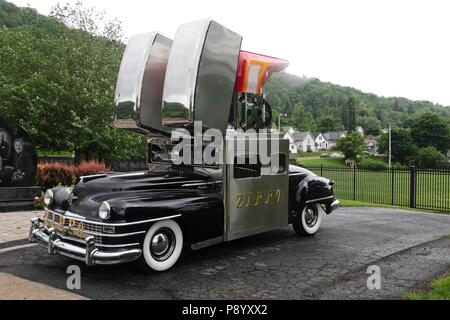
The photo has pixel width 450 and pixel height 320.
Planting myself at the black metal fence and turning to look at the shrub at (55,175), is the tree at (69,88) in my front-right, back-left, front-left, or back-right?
front-right

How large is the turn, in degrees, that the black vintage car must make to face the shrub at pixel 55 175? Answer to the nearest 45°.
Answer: approximately 90° to its right

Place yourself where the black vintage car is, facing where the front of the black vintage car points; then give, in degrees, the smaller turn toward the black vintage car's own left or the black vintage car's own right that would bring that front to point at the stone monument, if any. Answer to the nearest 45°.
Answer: approximately 90° to the black vintage car's own right

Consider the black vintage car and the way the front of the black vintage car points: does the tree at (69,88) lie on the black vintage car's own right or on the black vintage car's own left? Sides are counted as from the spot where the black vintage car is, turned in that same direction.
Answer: on the black vintage car's own right

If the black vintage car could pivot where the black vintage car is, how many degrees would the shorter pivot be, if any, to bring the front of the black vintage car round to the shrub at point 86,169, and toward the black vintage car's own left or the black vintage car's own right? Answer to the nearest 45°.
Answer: approximately 135° to the black vintage car's own right

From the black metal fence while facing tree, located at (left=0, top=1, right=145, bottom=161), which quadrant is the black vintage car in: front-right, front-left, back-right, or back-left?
front-left

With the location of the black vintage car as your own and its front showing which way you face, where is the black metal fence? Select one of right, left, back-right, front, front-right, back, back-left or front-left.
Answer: back

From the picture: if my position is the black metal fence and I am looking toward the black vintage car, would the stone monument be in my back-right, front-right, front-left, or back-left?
front-right

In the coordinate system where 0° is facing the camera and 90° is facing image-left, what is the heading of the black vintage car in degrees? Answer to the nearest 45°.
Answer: approximately 45°
